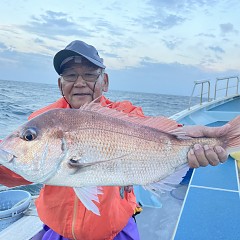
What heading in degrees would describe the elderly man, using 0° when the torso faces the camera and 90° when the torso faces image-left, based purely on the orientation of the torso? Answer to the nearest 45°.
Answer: approximately 0°
